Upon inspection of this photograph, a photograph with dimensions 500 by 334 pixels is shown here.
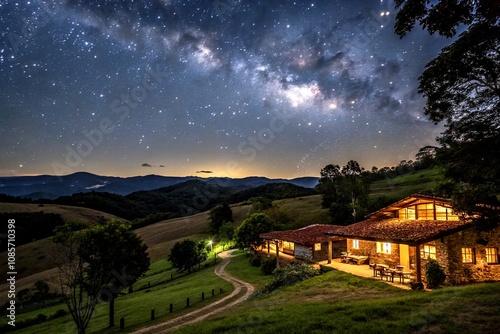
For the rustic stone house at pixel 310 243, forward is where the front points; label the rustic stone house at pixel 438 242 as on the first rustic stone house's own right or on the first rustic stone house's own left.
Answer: on the first rustic stone house's own left

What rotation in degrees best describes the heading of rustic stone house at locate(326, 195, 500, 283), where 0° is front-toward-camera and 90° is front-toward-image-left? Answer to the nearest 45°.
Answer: approximately 45°

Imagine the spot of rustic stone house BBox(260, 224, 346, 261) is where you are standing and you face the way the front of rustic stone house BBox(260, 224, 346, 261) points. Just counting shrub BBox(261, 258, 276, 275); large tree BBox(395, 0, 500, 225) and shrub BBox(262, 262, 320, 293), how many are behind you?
0

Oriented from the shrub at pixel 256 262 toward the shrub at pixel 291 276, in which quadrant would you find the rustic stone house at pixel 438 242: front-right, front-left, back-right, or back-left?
front-left

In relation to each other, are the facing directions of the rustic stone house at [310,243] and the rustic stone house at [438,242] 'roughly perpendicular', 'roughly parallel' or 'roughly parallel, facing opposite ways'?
roughly parallel

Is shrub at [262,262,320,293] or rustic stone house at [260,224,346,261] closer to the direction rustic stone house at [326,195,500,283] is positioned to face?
the shrub

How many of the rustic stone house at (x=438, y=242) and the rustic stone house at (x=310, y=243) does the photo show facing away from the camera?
0

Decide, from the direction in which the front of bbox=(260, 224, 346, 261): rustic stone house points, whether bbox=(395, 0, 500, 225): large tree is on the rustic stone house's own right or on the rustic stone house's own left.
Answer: on the rustic stone house's own left

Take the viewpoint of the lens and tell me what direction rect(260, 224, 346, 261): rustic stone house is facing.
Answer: facing the viewer and to the left of the viewer

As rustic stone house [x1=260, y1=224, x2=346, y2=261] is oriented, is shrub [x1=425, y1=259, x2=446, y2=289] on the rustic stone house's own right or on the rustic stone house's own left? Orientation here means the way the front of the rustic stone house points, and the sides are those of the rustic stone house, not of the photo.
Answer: on the rustic stone house's own left

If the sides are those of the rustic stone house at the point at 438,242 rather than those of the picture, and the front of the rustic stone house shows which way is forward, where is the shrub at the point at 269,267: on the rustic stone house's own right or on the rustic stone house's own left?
on the rustic stone house's own right

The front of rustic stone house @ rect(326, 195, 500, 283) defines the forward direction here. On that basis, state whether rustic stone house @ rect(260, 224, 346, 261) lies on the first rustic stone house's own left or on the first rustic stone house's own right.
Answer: on the first rustic stone house's own right
